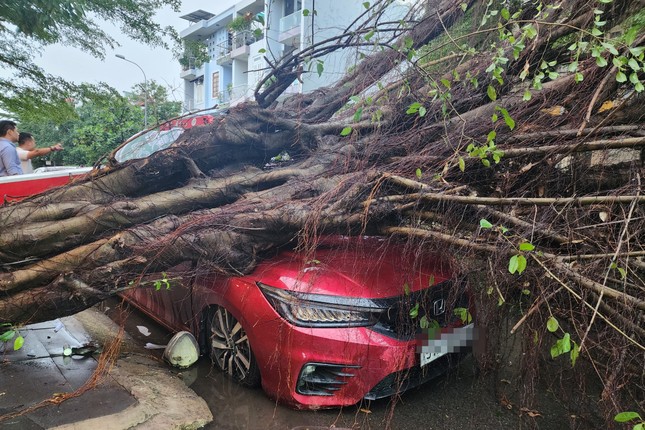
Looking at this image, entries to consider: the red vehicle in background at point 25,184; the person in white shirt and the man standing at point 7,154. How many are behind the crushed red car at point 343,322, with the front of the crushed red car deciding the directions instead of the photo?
3

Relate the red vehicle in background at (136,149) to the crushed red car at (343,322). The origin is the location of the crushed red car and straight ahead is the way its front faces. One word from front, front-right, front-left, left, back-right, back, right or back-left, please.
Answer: back

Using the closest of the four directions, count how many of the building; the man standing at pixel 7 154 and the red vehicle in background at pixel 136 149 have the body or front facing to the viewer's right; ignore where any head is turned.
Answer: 1

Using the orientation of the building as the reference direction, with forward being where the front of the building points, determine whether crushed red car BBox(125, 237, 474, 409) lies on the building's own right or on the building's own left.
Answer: on the building's own left

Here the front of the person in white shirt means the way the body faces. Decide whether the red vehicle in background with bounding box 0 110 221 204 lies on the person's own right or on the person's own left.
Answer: on the person's own right

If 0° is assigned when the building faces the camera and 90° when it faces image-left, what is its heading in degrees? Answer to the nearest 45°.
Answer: approximately 45°

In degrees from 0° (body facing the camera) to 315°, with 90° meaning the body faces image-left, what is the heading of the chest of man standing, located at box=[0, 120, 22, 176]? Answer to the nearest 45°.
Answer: approximately 270°

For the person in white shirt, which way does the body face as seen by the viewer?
to the viewer's right
